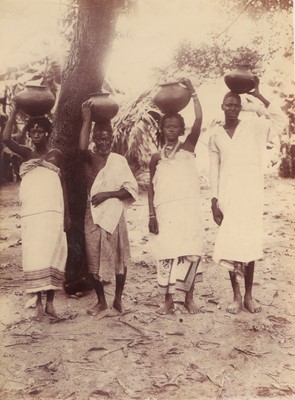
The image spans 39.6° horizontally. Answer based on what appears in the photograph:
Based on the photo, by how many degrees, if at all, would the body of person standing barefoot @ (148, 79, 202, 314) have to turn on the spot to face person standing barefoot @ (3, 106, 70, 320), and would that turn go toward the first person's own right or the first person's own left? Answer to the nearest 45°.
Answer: approximately 90° to the first person's own right

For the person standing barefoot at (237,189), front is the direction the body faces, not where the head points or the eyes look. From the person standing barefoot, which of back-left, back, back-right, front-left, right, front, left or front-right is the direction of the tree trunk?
right

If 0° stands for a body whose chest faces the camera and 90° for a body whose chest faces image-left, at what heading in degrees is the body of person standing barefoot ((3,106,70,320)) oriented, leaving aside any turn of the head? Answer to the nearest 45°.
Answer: approximately 0°

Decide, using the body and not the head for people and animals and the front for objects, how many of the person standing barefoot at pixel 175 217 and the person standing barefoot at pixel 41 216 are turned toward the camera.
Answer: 2

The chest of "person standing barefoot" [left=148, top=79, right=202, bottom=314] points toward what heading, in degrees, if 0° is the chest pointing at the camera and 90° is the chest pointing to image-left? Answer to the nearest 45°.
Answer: approximately 0°

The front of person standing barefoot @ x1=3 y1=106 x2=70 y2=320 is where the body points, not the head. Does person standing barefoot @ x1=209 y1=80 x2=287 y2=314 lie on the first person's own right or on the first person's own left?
on the first person's own left
